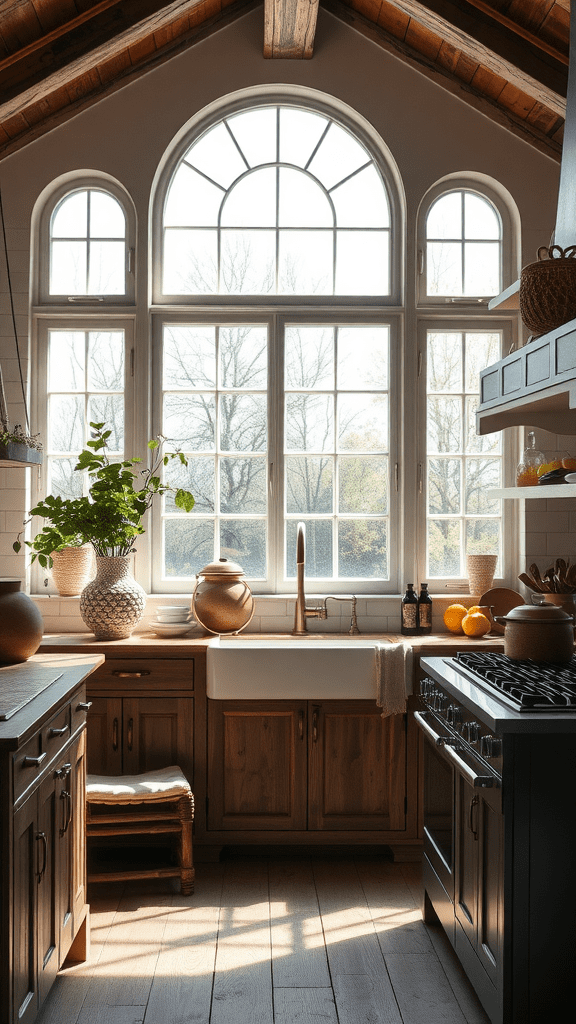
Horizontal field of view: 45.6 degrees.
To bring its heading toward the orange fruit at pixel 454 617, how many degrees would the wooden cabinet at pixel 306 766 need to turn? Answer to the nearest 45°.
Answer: approximately 135° to its left

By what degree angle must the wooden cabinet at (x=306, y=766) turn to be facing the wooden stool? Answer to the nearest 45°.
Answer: approximately 45° to its right

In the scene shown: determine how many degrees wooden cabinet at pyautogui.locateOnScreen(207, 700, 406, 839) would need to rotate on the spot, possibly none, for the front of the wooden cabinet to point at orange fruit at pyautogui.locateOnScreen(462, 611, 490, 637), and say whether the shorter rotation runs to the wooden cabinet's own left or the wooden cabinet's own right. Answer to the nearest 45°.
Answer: approximately 90° to the wooden cabinet's own left

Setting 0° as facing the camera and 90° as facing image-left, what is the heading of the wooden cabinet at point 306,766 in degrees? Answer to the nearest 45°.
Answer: approximately 0°

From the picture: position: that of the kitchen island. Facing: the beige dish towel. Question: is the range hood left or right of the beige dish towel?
right
